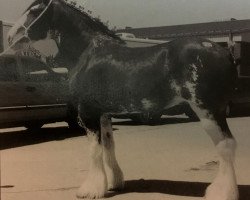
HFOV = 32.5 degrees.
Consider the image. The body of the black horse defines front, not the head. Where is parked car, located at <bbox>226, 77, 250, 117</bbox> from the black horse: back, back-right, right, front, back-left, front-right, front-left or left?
back-right

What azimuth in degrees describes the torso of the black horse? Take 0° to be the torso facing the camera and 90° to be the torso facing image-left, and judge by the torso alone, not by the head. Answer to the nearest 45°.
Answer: approximately 90°

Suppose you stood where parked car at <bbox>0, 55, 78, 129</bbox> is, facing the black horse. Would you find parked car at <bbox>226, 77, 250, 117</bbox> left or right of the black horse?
left
